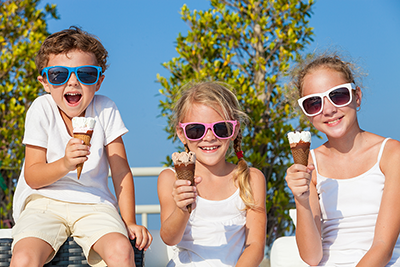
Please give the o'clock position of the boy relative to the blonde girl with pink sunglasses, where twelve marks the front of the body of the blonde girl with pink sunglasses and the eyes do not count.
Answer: The boy is roughly at 3 o'clock from the blonde girl with pink sunglasses.

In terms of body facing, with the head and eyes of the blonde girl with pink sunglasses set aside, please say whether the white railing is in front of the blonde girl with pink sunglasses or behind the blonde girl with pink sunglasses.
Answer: behind

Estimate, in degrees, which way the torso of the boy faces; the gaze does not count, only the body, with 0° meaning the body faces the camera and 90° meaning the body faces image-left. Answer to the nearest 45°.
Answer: approximately 0°

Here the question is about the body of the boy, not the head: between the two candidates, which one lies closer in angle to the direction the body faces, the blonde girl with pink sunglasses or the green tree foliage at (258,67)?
the blonde girl with pink sunglasses

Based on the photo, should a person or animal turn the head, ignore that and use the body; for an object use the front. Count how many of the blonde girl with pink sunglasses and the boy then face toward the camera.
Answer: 2

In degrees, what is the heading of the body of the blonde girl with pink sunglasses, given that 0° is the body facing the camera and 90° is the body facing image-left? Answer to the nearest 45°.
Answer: approximately 0°

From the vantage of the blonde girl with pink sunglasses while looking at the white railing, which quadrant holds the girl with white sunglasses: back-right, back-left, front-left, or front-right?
back-right

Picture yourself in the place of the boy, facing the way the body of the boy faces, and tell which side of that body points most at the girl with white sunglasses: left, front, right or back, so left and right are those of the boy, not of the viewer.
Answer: left

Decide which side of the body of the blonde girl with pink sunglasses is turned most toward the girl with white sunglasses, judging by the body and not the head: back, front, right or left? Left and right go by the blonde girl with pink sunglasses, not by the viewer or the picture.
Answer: left
